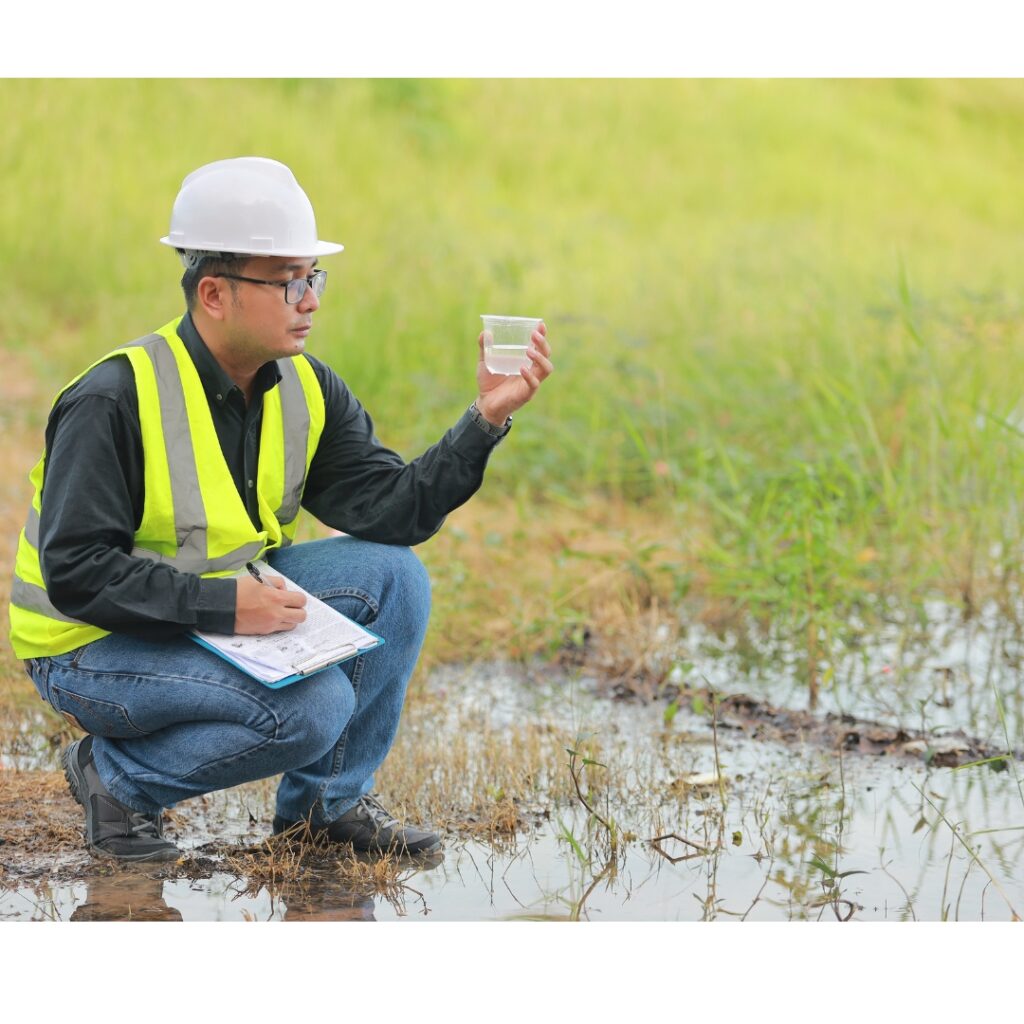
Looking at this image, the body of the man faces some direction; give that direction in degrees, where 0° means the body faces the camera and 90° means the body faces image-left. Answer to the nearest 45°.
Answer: approximately 315°

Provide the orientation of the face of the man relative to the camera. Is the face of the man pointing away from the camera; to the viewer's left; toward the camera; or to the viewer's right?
to the viewer's right
